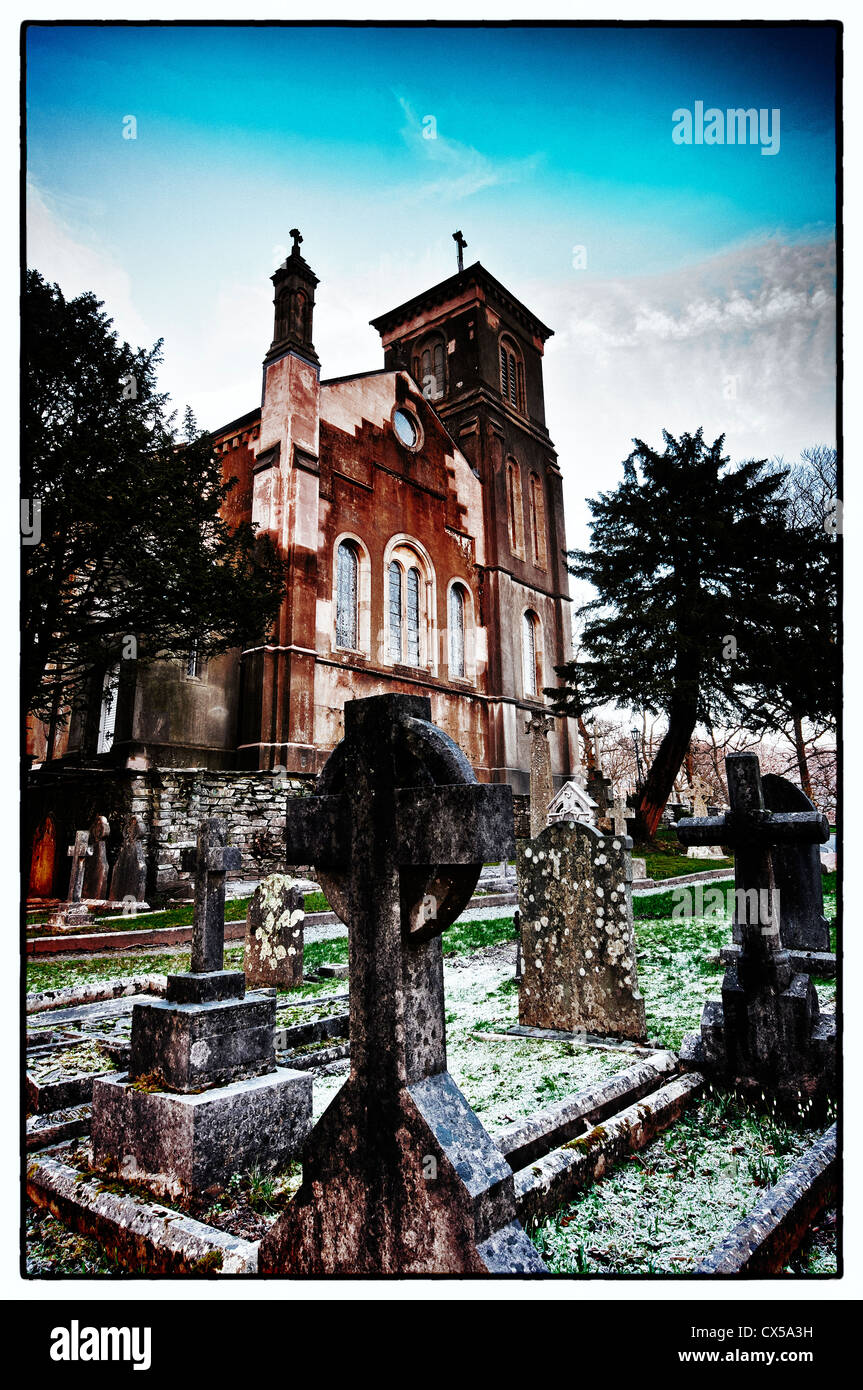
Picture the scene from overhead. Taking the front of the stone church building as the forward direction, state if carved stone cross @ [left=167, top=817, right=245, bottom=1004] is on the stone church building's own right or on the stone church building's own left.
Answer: on the stone church building's own right

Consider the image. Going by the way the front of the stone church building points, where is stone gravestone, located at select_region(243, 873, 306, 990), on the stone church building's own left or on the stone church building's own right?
on the stone church building's own right

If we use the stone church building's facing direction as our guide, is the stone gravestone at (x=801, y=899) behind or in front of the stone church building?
in front

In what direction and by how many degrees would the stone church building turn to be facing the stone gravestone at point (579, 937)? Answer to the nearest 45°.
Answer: approximately 45° to its right

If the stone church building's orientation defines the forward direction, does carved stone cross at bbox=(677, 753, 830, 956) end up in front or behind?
in front

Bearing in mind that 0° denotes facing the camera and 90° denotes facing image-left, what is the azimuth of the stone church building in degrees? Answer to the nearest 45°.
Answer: approximately 315°

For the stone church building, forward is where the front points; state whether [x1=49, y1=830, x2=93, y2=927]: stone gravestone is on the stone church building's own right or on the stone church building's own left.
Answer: on the stone church building's own right

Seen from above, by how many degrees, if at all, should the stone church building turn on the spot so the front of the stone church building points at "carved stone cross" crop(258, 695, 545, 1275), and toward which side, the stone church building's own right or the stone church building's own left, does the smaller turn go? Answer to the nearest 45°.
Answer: approximately 45° to the stone church building's own right
